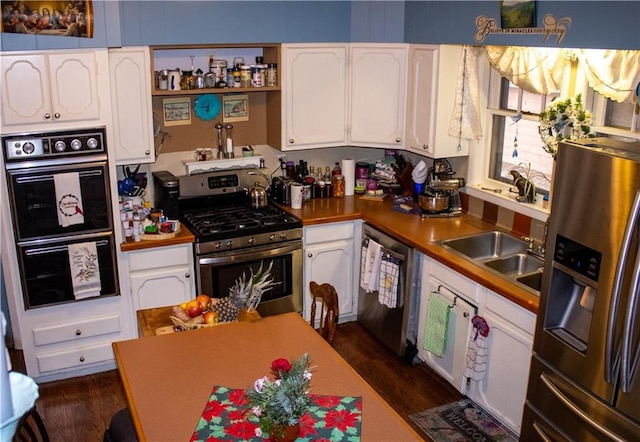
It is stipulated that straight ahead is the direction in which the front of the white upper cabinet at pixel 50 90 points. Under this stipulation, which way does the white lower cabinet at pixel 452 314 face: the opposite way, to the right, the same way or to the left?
to the right

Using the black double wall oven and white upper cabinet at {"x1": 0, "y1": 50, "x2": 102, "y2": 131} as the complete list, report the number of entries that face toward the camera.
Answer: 2

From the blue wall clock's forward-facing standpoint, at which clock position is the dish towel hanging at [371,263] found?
The dish towel hanging is roughly at 10 o'clock from the blue wall clock.

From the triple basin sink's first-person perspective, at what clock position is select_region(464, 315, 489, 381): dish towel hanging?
The dish towel hanging is roughly at 11 o'clock from the triple basin sink.

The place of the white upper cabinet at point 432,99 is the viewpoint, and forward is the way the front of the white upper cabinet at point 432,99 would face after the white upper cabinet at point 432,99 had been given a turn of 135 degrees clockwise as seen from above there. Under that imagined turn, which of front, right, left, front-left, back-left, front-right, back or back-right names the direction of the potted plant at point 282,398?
back

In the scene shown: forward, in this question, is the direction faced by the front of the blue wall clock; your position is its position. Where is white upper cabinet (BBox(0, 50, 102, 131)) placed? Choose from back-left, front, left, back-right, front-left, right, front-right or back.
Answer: front-right

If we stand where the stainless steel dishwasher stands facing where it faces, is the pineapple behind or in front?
in front

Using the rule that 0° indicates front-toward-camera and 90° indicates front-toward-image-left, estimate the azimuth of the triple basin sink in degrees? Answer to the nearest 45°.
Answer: approximately 45°

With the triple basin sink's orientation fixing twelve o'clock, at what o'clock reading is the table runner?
The table runner is roughly at 11 o'clock from the triple basin sink.

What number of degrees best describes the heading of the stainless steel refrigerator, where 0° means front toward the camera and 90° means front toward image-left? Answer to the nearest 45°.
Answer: approximately 45°

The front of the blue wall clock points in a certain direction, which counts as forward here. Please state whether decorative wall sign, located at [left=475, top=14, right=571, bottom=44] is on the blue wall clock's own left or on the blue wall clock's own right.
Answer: on the blue wall clock's own left
